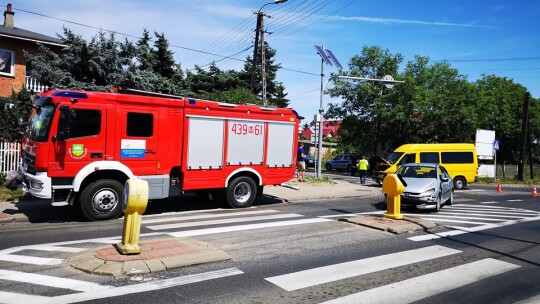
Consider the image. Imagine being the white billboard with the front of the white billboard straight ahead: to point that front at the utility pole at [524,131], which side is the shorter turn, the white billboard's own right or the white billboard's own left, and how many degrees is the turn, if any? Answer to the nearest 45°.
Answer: approximately 135° to the white billboard's own left

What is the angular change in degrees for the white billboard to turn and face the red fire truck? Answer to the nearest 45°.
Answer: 0° — it already faces it

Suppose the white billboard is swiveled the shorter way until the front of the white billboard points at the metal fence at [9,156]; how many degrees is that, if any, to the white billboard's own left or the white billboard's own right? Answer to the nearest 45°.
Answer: approximately 45° to the white billboard's own right

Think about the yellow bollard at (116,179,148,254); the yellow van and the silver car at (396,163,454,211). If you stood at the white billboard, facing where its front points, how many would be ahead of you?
3

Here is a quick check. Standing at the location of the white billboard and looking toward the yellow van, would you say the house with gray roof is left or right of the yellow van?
right

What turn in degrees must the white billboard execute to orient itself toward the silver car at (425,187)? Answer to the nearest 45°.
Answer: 0° — it already faces it

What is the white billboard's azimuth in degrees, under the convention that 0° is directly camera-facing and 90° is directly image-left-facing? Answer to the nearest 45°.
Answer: approximately 0°

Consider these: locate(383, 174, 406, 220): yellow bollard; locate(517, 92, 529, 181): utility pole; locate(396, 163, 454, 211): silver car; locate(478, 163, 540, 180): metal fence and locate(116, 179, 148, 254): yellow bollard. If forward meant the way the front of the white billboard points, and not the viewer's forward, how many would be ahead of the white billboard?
3

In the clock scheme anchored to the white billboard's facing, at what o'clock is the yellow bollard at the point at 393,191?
The yellow bollard is roughly at 12 o'clock from the white billboard.
